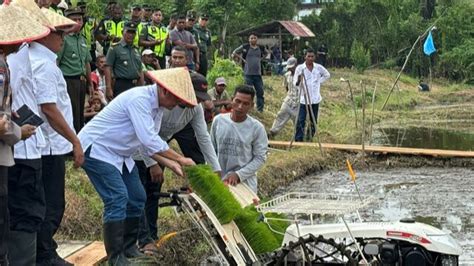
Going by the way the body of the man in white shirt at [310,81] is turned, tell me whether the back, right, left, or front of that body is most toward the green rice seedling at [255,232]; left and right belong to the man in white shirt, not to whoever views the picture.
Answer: front

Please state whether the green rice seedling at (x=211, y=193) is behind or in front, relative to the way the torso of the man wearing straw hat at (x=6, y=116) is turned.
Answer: in front

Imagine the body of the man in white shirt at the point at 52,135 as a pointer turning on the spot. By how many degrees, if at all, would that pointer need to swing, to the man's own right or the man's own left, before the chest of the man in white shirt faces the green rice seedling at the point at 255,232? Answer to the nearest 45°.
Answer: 0° — they already face it

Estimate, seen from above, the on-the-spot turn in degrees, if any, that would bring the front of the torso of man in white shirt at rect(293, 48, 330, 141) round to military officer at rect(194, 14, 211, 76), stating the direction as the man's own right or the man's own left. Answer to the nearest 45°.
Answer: approximately 90° to the man's own right

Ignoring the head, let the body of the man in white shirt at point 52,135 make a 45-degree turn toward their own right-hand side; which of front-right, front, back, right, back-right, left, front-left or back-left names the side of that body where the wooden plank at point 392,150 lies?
left

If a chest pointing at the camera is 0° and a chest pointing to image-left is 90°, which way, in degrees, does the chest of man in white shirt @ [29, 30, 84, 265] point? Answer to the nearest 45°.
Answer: approximately 270°

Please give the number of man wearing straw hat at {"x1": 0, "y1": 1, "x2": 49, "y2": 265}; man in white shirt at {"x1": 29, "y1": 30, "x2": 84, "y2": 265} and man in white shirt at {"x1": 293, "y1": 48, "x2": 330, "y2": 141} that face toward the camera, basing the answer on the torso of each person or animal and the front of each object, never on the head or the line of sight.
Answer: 1

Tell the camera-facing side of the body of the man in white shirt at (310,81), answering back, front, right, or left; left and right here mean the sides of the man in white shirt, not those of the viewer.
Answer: front

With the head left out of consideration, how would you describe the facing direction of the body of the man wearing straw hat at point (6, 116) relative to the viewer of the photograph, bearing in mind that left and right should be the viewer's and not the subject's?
facing to the right of the viewer

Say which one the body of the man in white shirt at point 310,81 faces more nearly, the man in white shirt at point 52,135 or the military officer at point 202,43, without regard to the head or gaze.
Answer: the man in white shirt

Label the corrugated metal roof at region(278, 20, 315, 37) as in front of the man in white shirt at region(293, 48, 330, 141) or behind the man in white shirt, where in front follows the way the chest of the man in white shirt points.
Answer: behind

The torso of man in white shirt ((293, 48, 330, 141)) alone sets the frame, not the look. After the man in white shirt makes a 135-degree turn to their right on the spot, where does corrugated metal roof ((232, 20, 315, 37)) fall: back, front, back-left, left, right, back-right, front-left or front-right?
front-right

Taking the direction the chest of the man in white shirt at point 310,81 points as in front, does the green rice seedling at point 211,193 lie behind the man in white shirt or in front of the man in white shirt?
in front
